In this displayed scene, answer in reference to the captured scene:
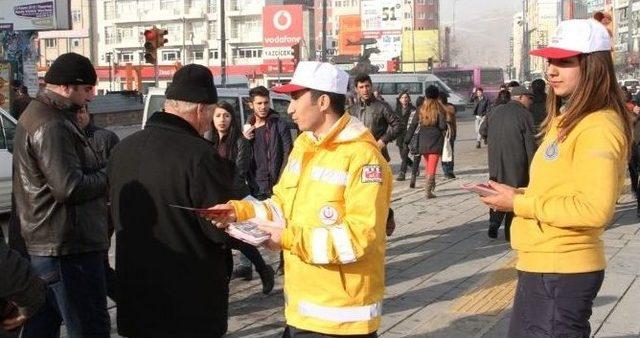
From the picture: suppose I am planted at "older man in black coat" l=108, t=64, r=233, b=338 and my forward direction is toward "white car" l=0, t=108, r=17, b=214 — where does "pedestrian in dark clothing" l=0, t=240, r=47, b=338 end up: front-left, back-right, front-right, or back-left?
back-left

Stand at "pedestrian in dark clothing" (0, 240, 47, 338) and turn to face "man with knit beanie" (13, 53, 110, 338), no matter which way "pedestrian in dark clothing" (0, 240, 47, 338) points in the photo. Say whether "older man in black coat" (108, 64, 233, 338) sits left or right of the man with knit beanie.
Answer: right

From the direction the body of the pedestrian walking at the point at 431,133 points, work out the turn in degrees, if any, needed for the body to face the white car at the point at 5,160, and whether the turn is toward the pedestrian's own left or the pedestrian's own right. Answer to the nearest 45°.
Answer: approximately 135° to the pedestrian's own left

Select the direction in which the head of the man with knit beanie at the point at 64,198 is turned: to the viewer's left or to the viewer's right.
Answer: to the viewer's right

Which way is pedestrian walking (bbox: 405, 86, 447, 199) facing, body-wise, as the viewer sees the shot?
away from the camera

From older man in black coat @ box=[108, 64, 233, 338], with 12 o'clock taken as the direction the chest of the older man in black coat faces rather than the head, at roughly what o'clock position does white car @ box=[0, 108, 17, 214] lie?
The white car is roughly at 10 o'clock from the older man in black coat.

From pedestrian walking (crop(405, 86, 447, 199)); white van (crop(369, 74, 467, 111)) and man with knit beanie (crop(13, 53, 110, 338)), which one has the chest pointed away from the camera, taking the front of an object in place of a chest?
the pedestrian walking

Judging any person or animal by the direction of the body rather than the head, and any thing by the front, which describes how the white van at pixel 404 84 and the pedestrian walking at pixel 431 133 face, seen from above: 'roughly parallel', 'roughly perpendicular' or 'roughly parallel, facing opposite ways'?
roughly perpendicular

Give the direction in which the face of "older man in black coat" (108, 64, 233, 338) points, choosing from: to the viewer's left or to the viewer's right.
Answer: to the viewer's right

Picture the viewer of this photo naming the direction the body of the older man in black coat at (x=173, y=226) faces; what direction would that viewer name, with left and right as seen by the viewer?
facing away from the viewer and to the right of the viewer
